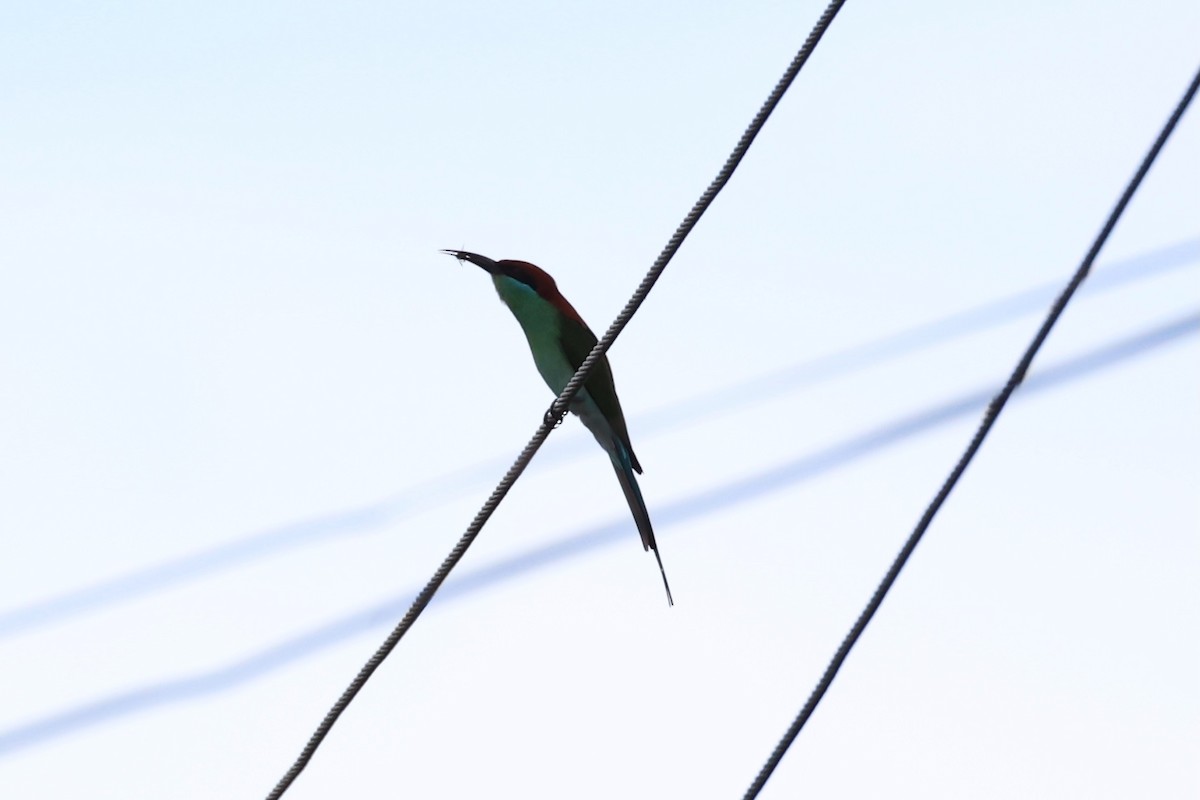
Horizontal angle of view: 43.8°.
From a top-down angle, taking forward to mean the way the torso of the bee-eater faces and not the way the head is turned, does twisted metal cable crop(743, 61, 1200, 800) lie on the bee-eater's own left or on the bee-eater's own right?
on the bee-eater's own left

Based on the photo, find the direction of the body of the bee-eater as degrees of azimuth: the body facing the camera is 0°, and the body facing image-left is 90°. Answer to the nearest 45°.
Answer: approximately 90°
